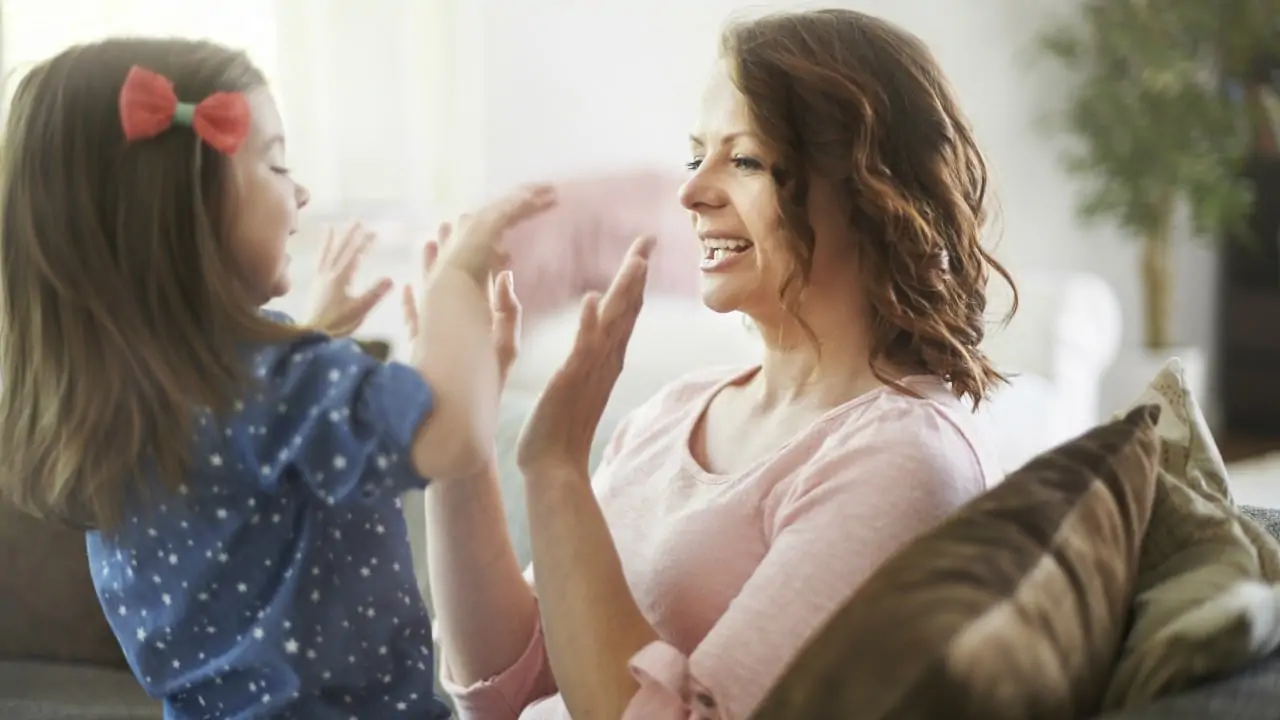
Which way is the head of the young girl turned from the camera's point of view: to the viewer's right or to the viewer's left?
to the viewer's right

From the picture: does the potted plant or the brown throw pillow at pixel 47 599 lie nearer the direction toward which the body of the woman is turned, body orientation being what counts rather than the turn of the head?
the brown throw pillow

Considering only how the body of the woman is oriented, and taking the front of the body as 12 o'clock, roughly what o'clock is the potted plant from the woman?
The potted plant is roughly at 5 o'clock from the woman.

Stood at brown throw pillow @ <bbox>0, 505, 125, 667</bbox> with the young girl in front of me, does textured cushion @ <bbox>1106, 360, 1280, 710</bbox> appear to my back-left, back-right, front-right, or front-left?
front-left

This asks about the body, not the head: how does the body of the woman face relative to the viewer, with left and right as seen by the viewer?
facing the viewer and to the left of the viewer

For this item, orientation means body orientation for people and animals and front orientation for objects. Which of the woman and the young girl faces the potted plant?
the young girl

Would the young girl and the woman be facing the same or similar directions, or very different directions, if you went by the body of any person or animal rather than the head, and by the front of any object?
very different directions

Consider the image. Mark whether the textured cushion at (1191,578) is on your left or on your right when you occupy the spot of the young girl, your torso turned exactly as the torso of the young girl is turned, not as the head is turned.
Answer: on your right

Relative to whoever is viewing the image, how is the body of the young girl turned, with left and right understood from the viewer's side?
facing away from the viewer and to the right of the viewer
